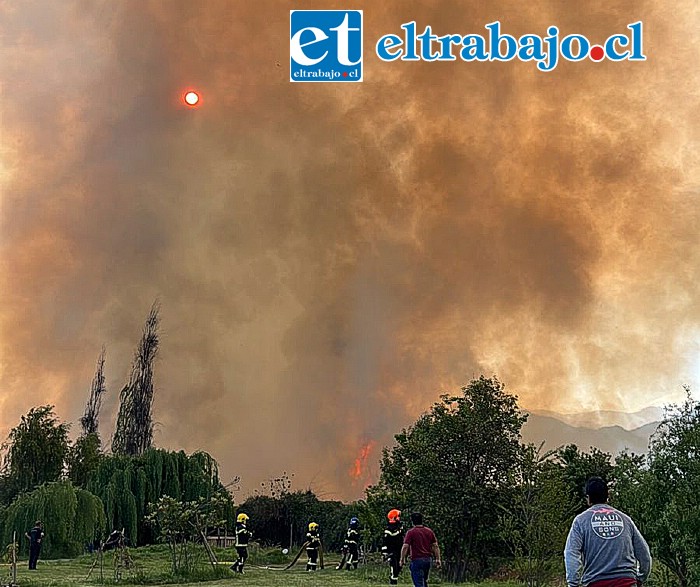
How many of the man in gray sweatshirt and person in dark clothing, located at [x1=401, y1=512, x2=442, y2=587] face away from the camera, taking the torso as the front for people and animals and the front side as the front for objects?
2

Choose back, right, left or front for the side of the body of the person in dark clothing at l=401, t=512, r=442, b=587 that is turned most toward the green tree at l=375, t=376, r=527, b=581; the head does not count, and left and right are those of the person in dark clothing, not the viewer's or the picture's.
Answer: front

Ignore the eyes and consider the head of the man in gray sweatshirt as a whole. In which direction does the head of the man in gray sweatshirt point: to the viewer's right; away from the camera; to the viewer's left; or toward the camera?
away from the camera

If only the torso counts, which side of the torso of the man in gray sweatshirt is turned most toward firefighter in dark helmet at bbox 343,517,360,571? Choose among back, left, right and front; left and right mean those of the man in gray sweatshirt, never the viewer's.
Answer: front

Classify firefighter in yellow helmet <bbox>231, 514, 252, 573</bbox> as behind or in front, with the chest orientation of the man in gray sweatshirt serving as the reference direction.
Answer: in front

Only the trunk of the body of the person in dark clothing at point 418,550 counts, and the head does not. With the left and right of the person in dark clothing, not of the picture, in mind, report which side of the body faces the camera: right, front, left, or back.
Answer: back

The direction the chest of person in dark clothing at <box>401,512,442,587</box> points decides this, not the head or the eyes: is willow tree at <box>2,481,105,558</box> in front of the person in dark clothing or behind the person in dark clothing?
in front

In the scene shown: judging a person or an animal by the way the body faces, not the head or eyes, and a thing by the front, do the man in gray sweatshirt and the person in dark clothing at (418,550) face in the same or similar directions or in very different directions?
same or similar directions

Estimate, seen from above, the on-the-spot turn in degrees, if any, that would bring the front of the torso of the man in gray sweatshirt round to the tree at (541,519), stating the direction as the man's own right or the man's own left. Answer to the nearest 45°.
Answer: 0° — they already face it

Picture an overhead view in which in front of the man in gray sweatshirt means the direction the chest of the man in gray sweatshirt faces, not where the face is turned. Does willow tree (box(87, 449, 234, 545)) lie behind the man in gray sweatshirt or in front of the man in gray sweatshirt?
in front

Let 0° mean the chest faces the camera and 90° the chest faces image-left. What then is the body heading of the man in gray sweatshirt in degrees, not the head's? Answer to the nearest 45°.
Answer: approximately 180°
